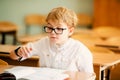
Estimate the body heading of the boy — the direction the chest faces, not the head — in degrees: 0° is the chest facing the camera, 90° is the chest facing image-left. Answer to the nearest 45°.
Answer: approximately 45°

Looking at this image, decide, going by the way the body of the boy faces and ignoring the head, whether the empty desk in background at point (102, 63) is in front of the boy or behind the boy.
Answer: behind
